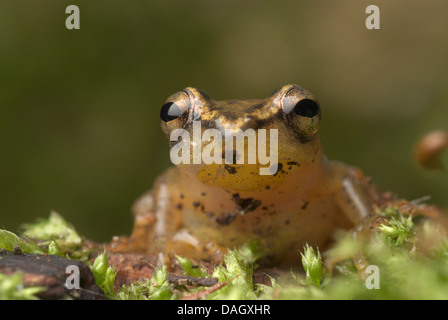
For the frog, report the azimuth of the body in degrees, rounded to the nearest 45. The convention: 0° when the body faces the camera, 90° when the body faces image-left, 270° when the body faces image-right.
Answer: approximately 0°
